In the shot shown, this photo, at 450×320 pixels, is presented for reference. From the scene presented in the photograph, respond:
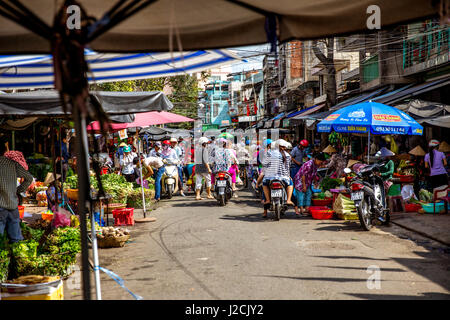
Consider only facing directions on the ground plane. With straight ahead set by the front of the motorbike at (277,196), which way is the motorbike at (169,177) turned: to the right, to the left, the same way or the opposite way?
the opposite way

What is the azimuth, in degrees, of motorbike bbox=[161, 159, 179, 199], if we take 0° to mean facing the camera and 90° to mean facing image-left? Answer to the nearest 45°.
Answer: approximately 0°

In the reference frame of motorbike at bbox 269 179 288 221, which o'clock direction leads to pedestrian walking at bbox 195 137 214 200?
The pedestrian walking is roughly at 11 o'clock from the motorbike.

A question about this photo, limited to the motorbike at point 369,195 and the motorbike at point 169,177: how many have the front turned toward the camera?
1

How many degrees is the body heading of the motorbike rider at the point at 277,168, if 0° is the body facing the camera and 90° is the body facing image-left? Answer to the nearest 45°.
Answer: approximately 180°

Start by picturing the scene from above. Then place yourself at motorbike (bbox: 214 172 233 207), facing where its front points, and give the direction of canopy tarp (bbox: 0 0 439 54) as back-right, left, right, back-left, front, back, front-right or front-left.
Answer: back

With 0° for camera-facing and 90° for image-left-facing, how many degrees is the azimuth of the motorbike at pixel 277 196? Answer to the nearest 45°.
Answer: approximately 180°

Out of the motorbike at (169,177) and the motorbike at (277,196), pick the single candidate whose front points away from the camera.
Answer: the motorbike at (277,196)

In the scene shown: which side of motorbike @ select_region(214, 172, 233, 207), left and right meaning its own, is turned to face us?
back

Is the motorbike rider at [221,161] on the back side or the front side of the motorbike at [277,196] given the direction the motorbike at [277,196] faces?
on the front side
